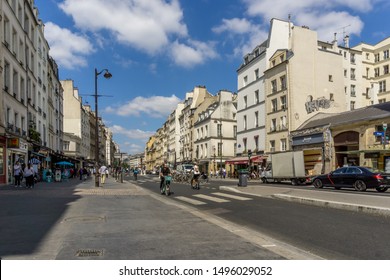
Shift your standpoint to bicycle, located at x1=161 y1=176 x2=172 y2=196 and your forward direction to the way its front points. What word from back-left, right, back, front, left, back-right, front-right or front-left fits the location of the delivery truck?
back-left

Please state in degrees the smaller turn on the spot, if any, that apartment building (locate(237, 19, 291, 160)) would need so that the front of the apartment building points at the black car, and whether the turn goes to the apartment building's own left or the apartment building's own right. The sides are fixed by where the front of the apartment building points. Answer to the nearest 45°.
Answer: approximately 45° to the apartment building's own left

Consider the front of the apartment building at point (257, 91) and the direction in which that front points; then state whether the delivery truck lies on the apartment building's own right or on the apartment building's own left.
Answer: on the apartment building's own left

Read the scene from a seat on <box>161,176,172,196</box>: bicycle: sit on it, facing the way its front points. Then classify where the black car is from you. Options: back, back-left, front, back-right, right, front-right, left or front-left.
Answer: left

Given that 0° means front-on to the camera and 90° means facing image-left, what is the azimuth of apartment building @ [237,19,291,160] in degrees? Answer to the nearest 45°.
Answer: approximately 45°

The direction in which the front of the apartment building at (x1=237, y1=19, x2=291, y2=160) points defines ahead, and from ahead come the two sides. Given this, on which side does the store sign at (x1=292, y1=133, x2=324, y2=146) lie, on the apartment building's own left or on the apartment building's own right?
on the apartment building's own left

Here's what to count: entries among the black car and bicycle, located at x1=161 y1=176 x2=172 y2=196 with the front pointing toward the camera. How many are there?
1

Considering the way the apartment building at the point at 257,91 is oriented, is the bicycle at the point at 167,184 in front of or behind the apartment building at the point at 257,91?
in front

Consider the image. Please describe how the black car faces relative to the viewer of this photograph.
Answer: facing away from the viewer and to the left of the viewer

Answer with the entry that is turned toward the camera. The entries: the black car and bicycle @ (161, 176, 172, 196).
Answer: the bicycle

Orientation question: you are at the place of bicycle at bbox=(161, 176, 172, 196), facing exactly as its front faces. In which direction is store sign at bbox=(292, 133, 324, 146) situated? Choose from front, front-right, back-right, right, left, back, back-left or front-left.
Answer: back-left

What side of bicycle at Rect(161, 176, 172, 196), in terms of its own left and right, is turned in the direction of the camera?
front
